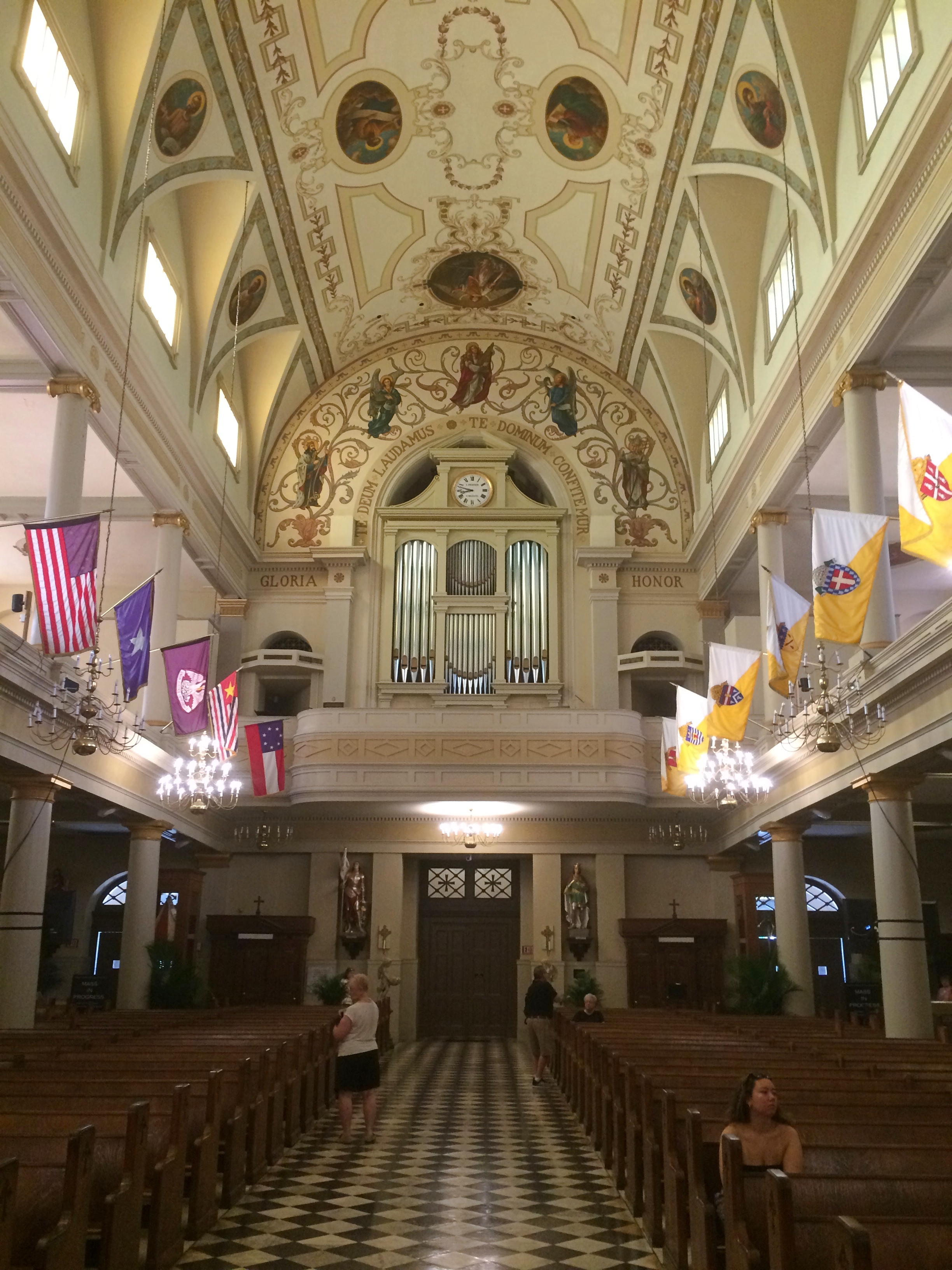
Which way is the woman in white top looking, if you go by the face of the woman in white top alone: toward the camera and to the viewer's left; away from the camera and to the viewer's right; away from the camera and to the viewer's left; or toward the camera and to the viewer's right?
away from the camera and to the viewer's left

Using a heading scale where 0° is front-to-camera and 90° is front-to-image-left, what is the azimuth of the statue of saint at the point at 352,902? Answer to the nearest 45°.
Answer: approximately 0°

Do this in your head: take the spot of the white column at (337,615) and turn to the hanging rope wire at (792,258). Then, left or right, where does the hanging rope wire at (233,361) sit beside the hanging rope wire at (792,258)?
right

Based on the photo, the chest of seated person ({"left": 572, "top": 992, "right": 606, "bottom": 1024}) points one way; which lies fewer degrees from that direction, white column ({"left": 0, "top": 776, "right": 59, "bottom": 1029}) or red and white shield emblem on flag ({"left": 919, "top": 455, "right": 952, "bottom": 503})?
the red and white shield emblem on flag
